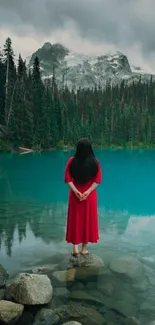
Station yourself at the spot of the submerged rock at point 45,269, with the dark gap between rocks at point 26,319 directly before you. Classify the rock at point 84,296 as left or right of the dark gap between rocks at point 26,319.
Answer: left

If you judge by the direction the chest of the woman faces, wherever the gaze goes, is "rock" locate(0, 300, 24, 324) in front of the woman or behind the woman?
behind

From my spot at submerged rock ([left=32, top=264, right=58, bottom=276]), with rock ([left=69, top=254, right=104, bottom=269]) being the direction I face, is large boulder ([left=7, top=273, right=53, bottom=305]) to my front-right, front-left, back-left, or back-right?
back-right

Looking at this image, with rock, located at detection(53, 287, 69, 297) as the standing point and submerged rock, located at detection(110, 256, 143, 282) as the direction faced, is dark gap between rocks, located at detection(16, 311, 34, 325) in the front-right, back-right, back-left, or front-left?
back-right

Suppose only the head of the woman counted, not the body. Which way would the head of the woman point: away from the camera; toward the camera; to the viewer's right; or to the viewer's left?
away from the camera

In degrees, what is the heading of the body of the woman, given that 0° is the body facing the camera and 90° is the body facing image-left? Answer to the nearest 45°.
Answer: approximately 180°

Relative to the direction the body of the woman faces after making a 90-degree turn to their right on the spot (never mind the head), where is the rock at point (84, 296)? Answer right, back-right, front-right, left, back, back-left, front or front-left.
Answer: right

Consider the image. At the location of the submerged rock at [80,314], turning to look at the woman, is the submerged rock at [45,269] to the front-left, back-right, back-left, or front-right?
front-left

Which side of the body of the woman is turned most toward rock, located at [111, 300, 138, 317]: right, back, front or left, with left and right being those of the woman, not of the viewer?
back

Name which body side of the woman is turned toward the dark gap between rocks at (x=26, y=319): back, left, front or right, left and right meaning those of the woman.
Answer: back
